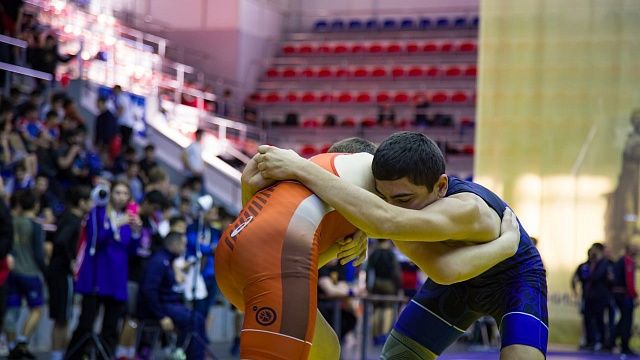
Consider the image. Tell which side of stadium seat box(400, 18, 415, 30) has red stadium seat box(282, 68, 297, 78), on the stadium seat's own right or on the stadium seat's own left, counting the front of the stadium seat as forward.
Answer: on the stadium seat's own right

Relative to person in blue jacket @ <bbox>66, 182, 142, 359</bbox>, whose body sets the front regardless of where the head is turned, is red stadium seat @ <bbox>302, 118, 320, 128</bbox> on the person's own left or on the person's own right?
on the person's own left

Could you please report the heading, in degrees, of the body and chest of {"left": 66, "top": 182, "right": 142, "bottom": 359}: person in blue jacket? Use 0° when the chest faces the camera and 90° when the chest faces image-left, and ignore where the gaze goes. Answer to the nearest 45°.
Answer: approximately 315°

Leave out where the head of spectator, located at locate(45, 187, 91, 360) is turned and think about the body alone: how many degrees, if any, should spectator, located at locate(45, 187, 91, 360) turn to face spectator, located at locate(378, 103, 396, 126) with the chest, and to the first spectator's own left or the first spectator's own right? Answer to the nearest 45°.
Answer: approximately 45° to the first spectator's own left

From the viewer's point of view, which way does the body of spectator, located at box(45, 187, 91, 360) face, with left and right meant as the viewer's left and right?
facing to the right of the viewer

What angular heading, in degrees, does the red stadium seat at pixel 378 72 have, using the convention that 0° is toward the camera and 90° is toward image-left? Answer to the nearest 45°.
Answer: approximately 0°

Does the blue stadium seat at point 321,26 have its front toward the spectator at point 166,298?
yes

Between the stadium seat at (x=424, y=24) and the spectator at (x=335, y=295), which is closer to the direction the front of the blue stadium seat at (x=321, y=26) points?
the spectator
